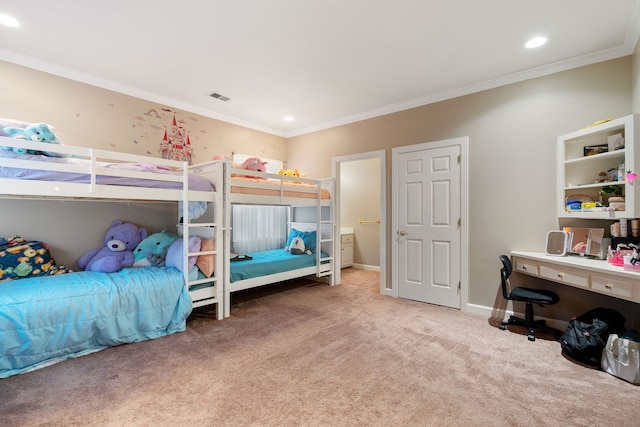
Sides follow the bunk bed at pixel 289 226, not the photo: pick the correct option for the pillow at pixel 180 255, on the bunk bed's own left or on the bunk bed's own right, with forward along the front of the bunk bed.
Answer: on the bunk bed's own right

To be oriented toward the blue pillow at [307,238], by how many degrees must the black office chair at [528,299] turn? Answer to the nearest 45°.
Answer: approximately 180°

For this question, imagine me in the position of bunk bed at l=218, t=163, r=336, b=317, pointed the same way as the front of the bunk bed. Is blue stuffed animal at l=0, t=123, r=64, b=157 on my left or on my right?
on my right

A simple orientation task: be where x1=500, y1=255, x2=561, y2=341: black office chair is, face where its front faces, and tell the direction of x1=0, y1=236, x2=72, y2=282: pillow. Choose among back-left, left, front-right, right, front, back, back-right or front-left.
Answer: back-right

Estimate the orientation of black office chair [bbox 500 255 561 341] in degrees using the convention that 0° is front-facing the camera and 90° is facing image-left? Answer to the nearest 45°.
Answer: approximately 270°
